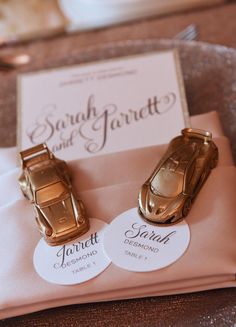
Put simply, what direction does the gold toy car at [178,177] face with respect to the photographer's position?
facing the viewer and to the left of the viewer
